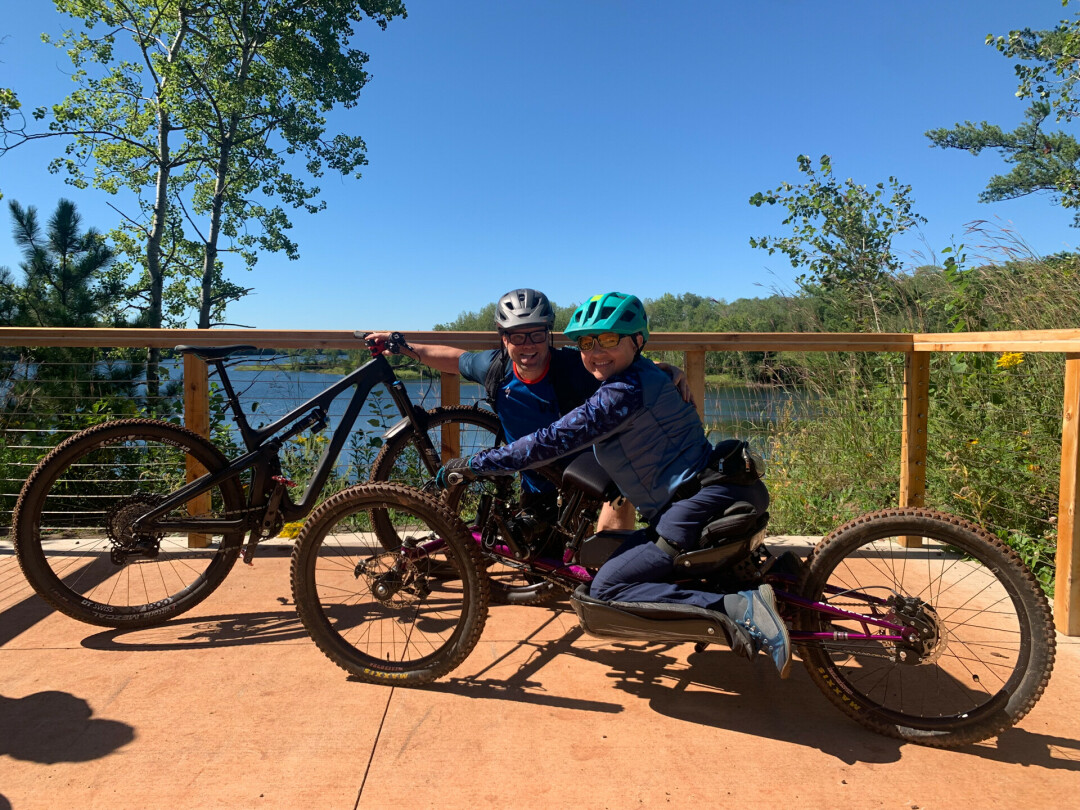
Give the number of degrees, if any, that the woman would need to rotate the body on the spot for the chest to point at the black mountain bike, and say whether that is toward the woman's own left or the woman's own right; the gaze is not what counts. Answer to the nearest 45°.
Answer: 0° — they already face it

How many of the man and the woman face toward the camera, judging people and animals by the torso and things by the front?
1

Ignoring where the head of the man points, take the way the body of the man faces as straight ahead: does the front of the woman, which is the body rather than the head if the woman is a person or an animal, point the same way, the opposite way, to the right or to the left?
to the right

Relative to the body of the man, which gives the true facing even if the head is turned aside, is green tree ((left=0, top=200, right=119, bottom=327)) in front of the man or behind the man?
behind

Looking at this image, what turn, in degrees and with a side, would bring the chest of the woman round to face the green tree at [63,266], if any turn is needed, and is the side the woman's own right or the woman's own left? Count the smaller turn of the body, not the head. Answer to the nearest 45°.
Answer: approximately 45° to the woman's own right

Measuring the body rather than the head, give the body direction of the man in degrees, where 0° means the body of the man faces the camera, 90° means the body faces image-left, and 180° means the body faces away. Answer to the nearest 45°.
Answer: approximately 0°

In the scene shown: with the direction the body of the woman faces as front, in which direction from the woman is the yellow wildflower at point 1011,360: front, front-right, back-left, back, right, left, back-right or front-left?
back-right

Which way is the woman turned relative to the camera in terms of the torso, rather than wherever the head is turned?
to the viewer's left

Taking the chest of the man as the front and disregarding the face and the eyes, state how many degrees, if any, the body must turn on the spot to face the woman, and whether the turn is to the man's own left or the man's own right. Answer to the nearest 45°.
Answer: approximately 45° to the man's own left

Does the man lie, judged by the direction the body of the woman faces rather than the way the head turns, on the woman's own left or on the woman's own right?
on the woman's own right

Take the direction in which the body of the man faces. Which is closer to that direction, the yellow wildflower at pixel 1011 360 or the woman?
the woman
